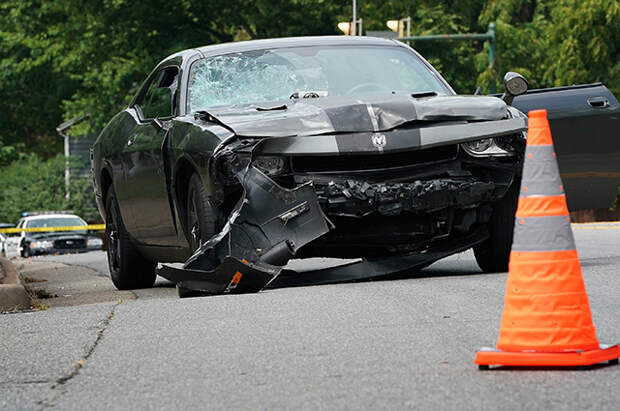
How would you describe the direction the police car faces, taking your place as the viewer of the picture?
facing the viewer

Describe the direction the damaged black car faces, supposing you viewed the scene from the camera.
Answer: facing the viewer and to the right of the viewer

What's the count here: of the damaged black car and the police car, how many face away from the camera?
0

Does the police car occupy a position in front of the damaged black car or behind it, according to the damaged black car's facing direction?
behind

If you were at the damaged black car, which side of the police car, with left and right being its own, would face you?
front

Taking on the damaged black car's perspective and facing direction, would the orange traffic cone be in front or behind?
in front

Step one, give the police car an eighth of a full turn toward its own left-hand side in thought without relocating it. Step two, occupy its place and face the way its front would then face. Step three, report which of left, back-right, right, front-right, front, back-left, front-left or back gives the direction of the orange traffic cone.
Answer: front-right
